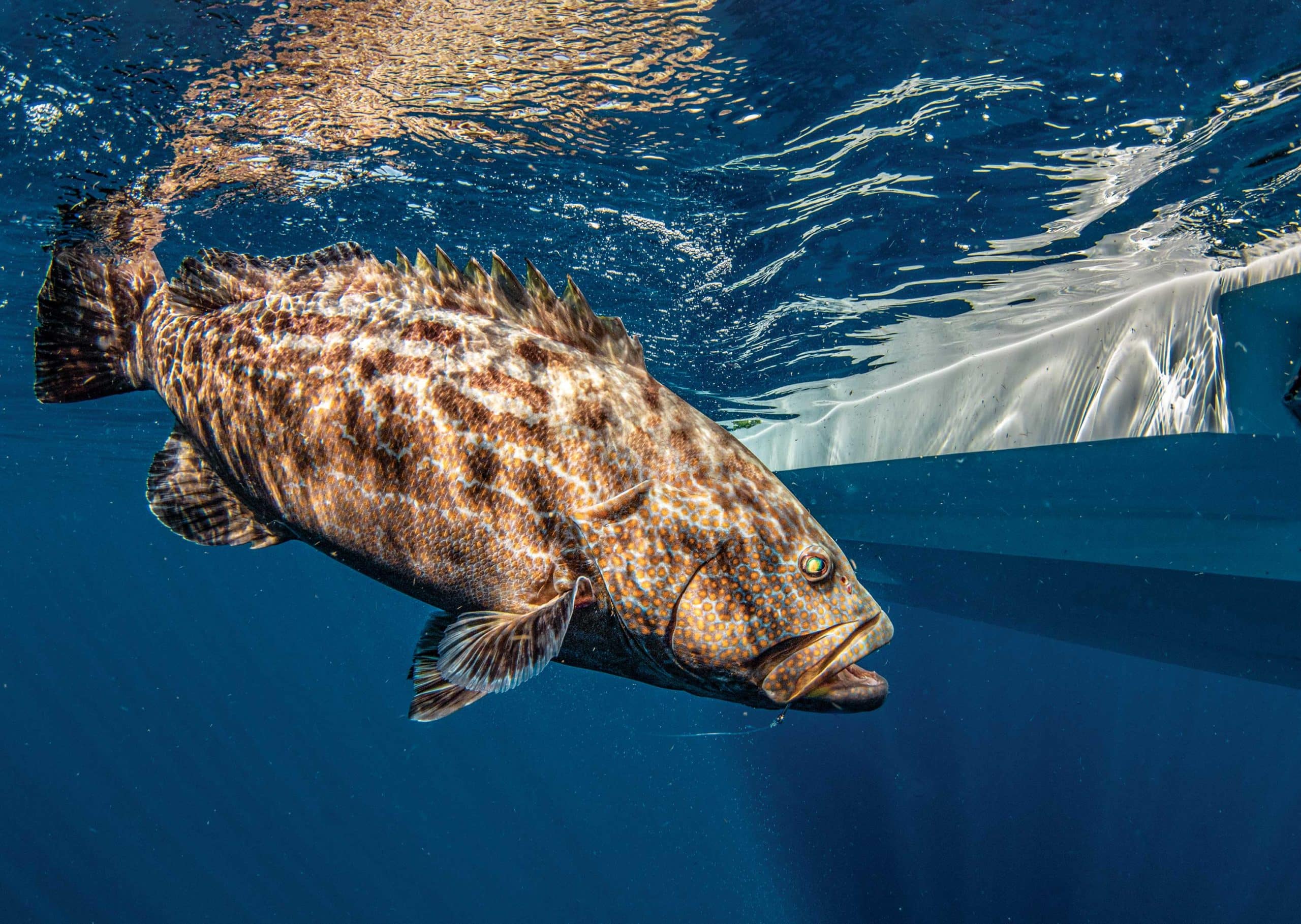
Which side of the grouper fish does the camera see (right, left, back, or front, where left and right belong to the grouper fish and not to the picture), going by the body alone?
right
